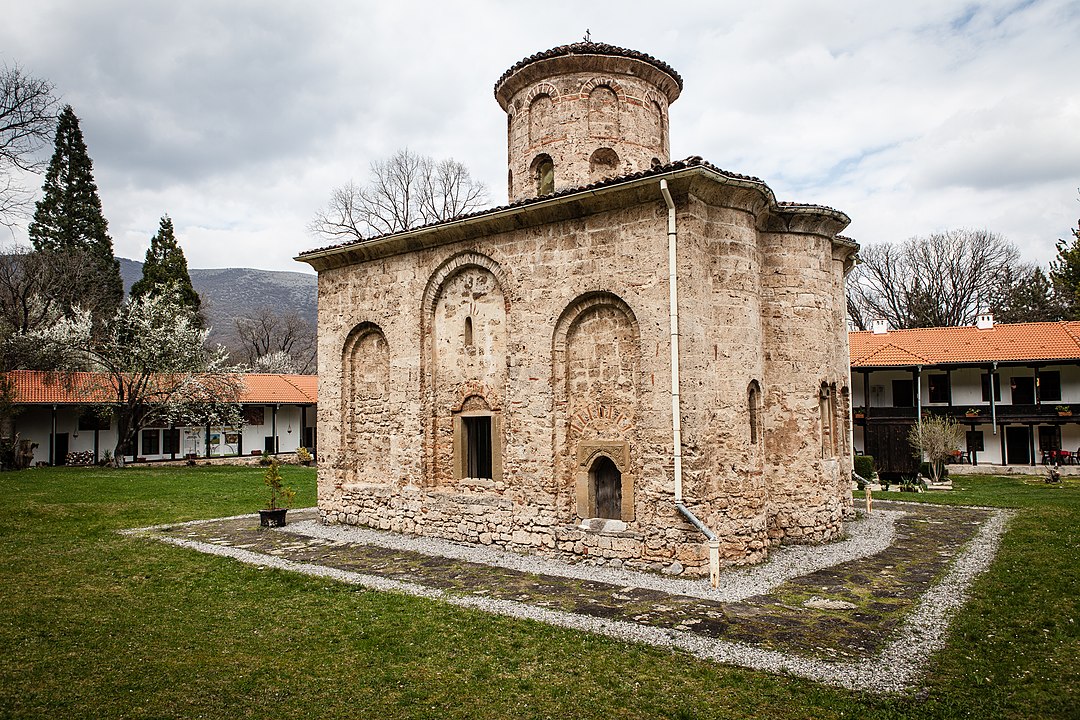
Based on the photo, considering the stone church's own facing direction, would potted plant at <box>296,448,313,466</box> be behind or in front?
in front

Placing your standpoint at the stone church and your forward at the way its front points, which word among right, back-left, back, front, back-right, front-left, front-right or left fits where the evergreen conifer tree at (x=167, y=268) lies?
right

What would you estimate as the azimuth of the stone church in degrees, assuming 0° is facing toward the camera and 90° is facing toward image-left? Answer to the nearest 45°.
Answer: approximately 135°
